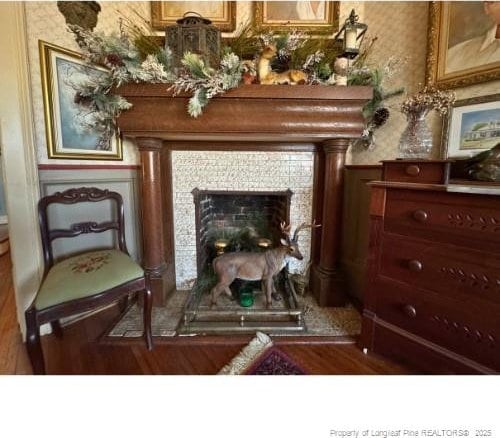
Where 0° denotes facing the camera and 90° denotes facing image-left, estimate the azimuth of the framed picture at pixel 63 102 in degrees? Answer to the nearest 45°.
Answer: approximately 315°

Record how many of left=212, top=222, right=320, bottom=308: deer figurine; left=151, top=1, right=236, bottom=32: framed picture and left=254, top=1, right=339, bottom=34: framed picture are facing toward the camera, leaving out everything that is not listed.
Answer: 2

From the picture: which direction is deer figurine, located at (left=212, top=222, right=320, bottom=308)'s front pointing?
to the viewer's right

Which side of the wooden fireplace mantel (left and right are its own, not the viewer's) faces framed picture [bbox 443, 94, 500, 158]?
left

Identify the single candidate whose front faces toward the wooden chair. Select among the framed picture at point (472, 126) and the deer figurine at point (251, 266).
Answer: the framed picture

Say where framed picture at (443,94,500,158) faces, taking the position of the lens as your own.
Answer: facing the viewer and to the left of the viewer

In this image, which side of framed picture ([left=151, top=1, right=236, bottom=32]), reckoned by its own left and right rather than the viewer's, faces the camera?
front

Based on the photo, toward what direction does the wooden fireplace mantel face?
toward the camera

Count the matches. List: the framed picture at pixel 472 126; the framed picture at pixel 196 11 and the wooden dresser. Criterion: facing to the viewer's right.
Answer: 0

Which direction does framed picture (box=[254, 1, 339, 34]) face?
toward the camera
